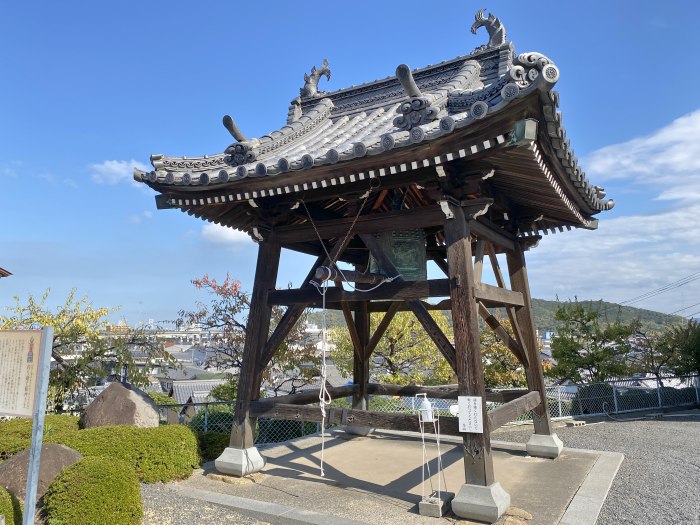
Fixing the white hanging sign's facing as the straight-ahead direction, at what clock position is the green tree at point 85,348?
The green tree is roughly at 4 o'clock from the white hanging sign.

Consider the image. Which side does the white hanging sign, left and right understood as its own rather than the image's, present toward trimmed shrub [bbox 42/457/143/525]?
right

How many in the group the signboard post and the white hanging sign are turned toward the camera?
2

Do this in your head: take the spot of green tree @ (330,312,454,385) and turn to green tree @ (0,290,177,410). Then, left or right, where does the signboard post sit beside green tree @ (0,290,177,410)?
left

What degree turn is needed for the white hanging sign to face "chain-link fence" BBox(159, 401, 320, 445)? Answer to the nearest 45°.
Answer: approximately 135° to its right

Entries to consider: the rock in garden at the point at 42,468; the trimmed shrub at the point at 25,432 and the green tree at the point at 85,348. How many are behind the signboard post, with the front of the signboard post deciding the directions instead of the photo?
3

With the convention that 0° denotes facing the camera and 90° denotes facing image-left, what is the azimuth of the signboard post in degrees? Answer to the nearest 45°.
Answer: approximately 0°

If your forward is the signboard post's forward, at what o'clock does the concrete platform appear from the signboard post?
The concrete platform is roughly at 9 o'clock from the signboard post.

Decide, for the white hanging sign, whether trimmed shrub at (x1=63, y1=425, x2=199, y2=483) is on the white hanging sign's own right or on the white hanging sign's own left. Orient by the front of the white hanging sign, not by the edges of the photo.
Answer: on the white hanging sign's own right

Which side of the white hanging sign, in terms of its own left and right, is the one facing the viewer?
front

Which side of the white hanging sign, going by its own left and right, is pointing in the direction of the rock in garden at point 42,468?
right

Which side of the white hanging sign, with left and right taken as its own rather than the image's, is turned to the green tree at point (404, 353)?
back

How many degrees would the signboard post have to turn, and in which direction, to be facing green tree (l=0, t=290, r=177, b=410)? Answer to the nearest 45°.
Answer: approximately 180°
